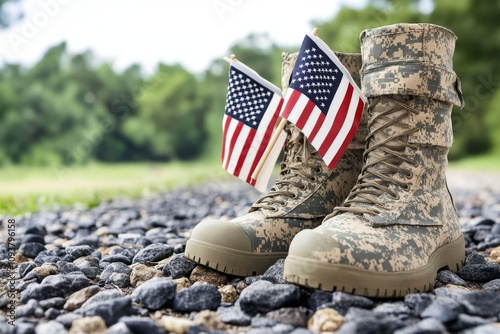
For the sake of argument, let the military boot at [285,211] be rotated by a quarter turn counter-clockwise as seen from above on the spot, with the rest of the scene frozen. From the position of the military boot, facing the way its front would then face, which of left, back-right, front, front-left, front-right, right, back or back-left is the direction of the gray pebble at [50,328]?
right

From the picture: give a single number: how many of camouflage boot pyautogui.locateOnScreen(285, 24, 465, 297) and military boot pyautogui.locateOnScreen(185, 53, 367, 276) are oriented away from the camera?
0

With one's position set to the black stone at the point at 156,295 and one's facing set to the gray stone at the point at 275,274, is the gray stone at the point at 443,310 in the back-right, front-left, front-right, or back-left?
front-right

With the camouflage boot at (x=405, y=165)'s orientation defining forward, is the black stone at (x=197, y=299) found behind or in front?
in front

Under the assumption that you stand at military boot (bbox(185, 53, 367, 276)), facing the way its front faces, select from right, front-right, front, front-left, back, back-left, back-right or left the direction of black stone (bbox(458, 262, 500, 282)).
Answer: back-left

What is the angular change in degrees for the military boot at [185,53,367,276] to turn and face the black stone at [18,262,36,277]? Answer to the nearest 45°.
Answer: approximately 45° to its right

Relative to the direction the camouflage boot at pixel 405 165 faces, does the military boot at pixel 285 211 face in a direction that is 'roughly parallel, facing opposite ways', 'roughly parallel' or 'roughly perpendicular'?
roughly parallel

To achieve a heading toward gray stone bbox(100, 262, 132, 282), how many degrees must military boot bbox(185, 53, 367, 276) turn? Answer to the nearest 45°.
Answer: approximately 45° to its right

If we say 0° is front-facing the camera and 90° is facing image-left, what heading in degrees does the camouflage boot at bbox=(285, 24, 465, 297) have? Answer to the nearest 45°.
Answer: approximately 45°

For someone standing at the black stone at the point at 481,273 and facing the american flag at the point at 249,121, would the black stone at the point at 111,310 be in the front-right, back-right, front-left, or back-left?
front-left

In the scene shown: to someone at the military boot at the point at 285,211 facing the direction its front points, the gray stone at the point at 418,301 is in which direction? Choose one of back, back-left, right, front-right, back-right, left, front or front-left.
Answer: left

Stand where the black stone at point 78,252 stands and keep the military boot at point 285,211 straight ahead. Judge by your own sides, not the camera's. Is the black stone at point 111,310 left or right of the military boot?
right

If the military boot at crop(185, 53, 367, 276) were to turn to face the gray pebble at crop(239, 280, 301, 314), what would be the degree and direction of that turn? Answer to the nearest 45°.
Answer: approximately 45° to its left

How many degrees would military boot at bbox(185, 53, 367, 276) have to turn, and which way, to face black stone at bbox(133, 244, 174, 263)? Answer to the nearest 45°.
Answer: approximately 45° to its right

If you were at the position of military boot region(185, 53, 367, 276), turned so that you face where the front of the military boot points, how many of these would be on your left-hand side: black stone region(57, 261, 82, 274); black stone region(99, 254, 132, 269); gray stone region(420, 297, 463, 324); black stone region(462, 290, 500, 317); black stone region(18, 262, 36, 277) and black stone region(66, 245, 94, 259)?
2

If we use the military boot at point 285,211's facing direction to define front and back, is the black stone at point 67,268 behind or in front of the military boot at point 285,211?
in front

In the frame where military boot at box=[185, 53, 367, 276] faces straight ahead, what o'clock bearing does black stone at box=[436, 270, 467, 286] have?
The black stone is roughly at 8 o'clock from the military boot.
